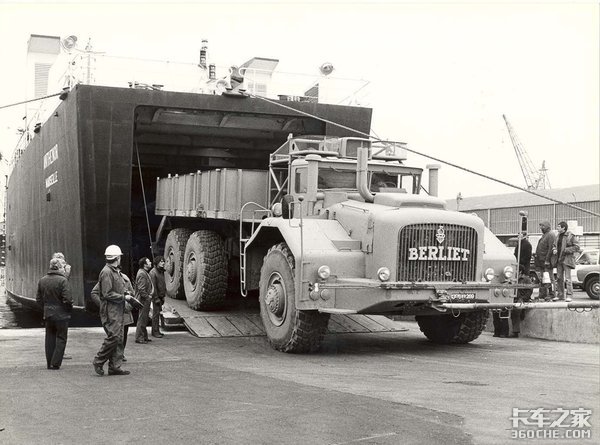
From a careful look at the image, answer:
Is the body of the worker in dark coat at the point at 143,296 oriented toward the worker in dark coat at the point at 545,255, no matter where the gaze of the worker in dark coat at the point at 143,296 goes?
yes

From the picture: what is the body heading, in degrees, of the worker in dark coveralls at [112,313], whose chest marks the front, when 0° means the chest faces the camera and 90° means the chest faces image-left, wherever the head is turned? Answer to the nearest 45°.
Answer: approximately 270°

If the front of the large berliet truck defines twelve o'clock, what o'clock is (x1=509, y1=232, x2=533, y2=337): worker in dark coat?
The worker in dark coat is roughly at 11 o'clock from the large berliet truck.

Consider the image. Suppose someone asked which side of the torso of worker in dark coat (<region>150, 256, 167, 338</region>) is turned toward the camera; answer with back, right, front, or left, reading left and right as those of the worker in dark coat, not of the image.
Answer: right

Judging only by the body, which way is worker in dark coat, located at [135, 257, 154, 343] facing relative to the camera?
to the viewer's right
